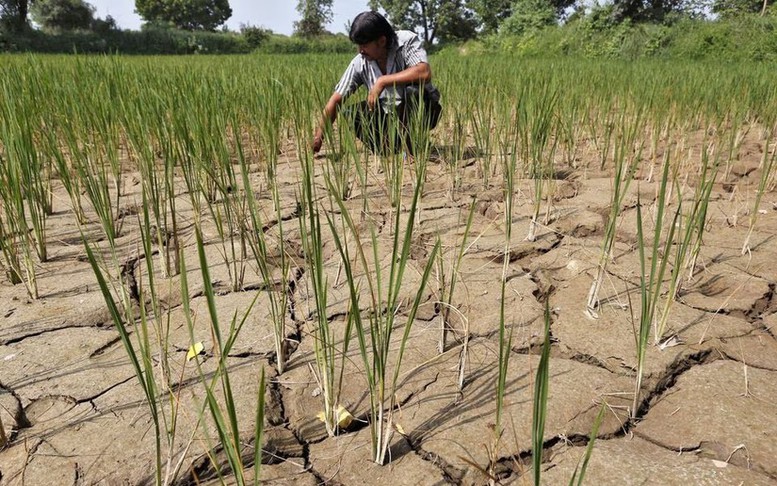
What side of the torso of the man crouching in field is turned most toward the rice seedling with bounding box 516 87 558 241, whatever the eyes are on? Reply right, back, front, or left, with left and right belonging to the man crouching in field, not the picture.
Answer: left

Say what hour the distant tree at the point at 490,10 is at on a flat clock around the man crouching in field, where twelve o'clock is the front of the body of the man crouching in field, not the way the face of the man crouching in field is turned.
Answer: The distant tree is roughly at 5 o'clock from the man crouching in field.

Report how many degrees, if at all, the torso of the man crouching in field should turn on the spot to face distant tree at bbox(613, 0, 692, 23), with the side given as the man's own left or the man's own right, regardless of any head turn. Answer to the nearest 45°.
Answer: approximately 180°

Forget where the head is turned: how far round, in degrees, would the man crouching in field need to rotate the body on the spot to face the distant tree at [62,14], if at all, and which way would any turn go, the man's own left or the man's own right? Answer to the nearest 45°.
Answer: approximately 90° to the man's own right

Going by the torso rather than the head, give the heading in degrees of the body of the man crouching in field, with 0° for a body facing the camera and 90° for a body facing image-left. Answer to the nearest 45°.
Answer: approximately 45°

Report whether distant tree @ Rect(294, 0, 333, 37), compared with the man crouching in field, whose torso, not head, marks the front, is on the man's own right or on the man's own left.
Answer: on the man's own right

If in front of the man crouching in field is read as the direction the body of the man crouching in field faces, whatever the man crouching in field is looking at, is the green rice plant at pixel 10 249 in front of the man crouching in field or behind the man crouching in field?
in front

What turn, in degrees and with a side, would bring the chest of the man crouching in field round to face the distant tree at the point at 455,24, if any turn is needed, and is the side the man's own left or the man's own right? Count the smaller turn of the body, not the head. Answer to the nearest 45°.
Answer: approximately 135° to the man's own right

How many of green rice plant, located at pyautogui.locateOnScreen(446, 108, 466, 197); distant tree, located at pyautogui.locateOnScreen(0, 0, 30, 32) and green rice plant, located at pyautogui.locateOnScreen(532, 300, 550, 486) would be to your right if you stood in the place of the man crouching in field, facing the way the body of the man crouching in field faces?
1

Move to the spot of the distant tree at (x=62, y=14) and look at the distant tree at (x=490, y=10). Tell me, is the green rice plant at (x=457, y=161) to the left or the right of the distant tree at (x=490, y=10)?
right

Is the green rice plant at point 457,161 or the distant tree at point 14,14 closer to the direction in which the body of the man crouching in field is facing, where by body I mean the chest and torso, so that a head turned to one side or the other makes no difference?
the green rice plant

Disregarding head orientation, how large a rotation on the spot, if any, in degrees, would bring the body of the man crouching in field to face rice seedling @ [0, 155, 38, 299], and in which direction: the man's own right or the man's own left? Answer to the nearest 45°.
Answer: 0° — they already face it

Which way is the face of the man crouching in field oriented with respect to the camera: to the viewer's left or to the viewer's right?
to the viewer's left
